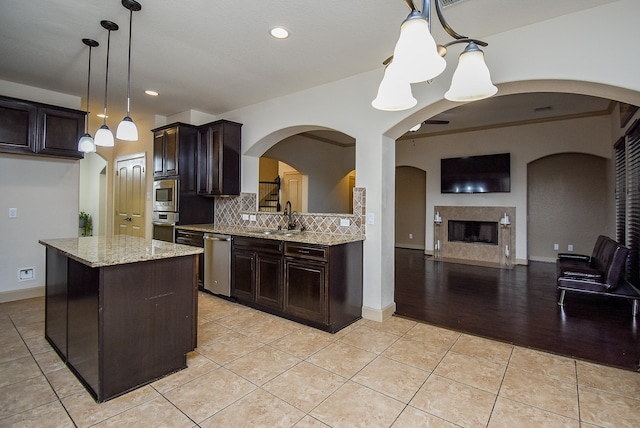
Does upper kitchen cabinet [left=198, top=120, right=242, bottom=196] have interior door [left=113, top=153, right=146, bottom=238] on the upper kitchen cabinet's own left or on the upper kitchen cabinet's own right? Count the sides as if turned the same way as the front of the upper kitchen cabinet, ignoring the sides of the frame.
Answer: on the upper kitchen cabinet's own right

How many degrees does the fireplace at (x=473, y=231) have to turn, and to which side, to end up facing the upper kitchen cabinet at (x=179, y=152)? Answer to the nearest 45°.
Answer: approximately 45° to its right

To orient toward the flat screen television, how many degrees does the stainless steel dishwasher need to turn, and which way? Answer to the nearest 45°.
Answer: approximately 135° to its left

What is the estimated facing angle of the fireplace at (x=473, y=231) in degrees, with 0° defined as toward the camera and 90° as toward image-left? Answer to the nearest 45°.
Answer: approximately 0°
